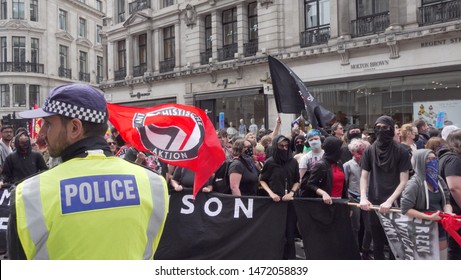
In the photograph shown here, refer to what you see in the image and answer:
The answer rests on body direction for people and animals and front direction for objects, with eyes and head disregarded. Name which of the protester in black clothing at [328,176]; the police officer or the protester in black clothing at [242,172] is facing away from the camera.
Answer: the police officer

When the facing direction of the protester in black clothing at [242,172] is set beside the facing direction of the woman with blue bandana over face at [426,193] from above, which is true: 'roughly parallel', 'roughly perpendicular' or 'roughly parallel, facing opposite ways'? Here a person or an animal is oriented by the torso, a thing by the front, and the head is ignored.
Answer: roughly parallel

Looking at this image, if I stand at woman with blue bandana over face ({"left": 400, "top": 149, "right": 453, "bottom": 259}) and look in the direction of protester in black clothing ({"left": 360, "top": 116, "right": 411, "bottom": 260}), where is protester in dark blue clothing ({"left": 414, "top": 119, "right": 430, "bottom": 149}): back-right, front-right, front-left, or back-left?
front-right

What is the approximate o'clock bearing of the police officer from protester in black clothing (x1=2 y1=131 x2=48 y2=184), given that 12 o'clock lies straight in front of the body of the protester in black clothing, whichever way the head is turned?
The police officer is roughly at 12 o'clock from the protester in black clothing.

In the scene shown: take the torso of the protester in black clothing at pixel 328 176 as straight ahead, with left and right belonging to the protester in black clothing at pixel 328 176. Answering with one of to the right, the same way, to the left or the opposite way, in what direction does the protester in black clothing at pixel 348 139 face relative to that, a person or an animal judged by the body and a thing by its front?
the same way

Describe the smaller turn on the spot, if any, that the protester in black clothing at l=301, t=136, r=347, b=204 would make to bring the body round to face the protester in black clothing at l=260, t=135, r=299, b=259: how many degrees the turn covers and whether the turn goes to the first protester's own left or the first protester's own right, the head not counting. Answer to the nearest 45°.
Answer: approximately 135° to the first protester's own right

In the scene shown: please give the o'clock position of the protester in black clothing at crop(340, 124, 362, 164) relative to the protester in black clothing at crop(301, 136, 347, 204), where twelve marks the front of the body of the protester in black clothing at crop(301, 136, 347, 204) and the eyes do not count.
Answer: the protester in black clothing at crop(340, 124, 362, 164) is roughly at 8 o'clock from the protester in black clothing at crop(301, 136, 347, 204).

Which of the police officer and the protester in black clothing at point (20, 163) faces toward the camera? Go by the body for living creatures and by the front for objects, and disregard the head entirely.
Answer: the protester in black clothing

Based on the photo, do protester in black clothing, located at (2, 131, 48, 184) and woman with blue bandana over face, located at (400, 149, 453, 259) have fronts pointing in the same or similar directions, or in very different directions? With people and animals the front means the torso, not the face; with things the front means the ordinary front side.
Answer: same or similar directions

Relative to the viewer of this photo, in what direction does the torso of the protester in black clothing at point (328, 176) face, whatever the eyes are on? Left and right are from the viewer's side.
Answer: facing the viewer and to the right of the viewer

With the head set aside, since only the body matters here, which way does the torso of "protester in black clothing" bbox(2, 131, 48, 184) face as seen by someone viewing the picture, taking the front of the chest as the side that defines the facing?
toward the camera

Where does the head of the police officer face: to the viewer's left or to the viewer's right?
to the viewer's left

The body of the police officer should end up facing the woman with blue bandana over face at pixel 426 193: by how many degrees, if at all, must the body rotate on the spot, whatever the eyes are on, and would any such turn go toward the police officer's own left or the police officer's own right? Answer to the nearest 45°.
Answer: approximately 45° to the police officer's own right

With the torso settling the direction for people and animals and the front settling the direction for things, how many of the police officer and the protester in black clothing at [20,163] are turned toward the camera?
1

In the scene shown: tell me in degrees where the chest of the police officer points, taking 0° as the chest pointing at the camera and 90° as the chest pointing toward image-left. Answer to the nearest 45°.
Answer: approximately 180°
